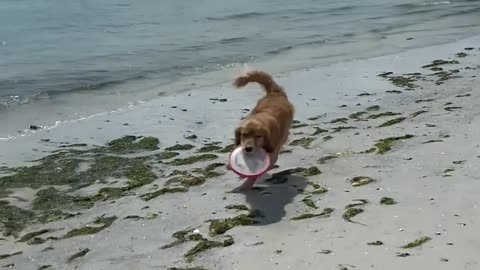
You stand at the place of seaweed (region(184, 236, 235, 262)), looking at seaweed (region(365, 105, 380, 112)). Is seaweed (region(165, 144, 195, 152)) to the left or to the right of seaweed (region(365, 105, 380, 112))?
left

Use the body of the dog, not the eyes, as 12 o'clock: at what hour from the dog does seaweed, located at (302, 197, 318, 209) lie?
The seaweed is roughly at 10 o'clock from the dog.

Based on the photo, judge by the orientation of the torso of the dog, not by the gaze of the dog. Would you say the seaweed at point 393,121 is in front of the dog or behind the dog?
behind

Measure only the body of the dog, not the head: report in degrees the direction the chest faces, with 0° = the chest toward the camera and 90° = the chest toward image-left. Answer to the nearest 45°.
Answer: approximately 45°

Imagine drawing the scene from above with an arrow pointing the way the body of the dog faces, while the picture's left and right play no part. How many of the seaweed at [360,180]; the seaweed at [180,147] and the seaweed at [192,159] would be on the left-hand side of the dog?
1

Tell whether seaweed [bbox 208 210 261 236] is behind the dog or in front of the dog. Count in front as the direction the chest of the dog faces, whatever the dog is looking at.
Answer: in front

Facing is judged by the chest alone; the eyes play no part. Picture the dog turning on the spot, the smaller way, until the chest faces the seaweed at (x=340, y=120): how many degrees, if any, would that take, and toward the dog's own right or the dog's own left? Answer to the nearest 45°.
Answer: approximately 180°

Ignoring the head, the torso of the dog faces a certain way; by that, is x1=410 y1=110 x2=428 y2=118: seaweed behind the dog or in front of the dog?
behind

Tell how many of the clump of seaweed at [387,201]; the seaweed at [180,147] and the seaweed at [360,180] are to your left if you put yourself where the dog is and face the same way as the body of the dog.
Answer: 2

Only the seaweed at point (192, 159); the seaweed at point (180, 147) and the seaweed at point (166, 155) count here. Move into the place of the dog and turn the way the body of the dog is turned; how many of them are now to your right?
3

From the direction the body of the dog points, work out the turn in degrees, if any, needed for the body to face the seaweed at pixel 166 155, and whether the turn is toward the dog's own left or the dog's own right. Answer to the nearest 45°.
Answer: approximately 90° to the dog's own right

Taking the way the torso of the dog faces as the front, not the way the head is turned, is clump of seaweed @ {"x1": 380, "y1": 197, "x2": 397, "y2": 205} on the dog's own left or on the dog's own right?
on the dog's own left

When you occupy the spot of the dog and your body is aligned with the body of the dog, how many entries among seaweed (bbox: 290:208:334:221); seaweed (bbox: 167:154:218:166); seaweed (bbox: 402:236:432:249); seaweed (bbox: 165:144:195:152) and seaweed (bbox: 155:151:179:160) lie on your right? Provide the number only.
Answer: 3

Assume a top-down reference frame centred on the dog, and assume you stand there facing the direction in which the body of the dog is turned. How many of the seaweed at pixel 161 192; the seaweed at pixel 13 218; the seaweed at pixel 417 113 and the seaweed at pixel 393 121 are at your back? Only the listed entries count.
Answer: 2
